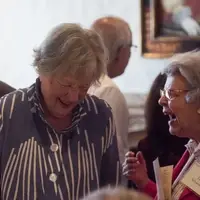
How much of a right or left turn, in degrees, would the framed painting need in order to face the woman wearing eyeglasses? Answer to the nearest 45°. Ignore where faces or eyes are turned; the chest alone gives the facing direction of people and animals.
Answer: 0° — it already faces them

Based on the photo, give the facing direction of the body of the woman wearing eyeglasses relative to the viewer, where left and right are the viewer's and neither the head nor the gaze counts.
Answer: facing the viewer and to the left of the viewer

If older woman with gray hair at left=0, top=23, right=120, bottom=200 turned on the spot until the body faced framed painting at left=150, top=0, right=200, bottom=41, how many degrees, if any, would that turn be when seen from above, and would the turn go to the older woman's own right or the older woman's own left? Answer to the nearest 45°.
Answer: approximately 135° to the older woman's own left

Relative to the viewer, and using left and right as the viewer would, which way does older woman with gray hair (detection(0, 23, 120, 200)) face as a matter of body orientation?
facing the viewer

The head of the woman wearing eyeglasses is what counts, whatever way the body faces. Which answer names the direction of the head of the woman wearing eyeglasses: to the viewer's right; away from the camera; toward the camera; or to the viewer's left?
to the viewer's left

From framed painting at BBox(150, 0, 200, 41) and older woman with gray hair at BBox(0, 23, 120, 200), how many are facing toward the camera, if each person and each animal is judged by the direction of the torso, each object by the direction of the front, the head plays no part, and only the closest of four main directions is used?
2

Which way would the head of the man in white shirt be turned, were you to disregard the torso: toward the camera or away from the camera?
away from the camera

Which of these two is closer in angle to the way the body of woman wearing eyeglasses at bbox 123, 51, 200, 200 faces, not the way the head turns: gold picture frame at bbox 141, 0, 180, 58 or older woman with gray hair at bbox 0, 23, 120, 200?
the older woman with gray hair

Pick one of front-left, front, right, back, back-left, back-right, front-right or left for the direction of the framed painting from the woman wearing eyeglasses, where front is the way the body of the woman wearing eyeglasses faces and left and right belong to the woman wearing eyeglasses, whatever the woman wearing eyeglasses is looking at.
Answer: back-right

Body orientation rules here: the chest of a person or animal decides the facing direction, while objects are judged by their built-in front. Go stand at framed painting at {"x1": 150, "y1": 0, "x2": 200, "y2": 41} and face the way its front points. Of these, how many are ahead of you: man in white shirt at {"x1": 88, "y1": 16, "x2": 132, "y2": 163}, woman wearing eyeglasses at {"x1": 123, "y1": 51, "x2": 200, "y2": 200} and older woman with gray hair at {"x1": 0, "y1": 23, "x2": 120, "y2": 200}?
3

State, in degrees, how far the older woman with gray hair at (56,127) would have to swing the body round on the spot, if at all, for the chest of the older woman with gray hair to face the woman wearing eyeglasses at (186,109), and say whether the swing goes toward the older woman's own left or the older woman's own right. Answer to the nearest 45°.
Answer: approximately 90° to the older woman's own left

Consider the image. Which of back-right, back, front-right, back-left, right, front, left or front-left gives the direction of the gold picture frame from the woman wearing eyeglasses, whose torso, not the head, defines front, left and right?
back-right

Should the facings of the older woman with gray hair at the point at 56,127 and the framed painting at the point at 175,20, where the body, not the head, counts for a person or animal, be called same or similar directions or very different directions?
same or similar directions

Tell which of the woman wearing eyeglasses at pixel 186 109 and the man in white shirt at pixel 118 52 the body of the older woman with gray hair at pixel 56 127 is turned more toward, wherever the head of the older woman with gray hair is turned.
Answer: the woman wearing eyeglasses
